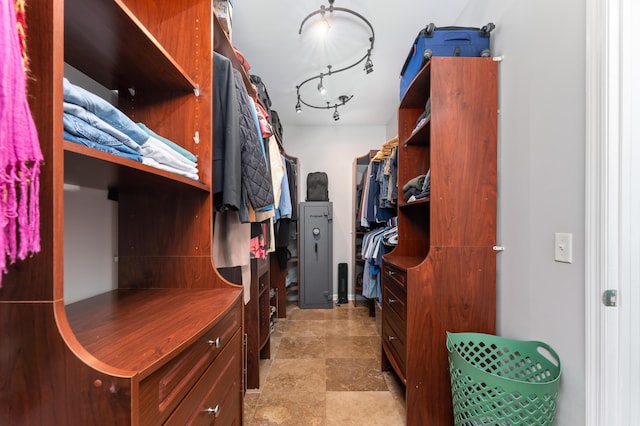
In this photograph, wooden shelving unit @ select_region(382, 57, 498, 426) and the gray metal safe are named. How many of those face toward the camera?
1

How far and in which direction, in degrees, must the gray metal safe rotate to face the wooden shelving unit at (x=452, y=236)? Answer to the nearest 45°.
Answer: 0° — it already faces it

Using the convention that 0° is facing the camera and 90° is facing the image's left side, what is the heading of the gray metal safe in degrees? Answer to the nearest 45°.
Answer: approximately 0°

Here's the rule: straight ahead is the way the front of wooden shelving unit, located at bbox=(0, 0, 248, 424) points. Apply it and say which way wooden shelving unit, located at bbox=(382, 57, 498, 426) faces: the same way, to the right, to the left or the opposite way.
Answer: the opposite way

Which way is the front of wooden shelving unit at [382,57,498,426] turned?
to the viewer's left

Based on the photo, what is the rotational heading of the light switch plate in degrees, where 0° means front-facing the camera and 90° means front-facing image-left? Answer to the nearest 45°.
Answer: approximately 45°
